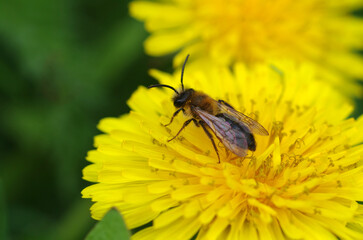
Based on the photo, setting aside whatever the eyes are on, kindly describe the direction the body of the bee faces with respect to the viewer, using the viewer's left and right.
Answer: facing away from the viewer and to the left of the viewer

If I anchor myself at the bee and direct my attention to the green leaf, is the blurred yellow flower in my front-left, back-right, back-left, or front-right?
back-right

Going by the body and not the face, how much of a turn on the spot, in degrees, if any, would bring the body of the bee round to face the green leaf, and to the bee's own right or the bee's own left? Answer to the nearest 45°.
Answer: approximately 90° to the bee's own left
